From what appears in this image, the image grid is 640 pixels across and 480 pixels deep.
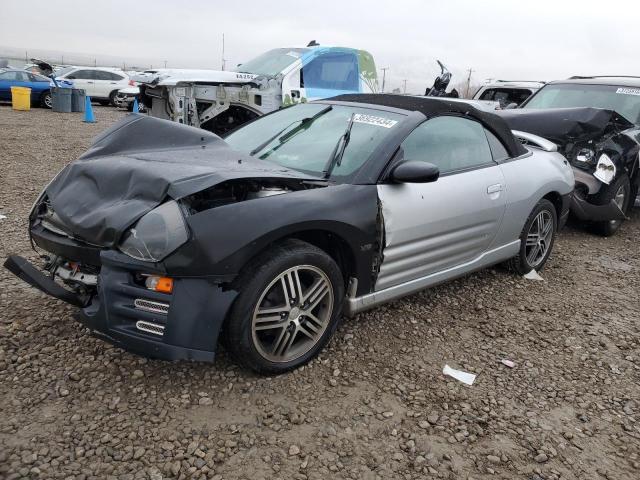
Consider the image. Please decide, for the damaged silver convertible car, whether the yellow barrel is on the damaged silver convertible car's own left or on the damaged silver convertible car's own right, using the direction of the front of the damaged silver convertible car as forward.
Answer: on the damaged silver convertible car's own right

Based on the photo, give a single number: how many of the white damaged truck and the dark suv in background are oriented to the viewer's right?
0

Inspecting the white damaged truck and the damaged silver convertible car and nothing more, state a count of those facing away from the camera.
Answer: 0

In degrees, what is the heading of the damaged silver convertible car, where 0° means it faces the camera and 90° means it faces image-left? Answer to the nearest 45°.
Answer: approximately 45°

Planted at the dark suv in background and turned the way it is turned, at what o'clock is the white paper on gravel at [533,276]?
The white paper on gravel is roughly at 11 o'clock from the dark suv in background.

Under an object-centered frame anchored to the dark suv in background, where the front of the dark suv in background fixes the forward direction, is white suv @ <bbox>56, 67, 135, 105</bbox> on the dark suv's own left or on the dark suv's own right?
on the dark suv's own right

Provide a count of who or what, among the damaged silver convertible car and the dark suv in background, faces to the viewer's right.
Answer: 0

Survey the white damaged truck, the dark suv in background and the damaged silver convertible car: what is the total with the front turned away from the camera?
0

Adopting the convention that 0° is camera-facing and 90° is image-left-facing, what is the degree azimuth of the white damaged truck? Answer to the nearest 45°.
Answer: approximately 45°

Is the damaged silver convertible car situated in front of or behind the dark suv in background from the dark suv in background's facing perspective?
in front

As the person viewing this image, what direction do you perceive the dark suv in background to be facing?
facing the viewer and to the left of the viewer
